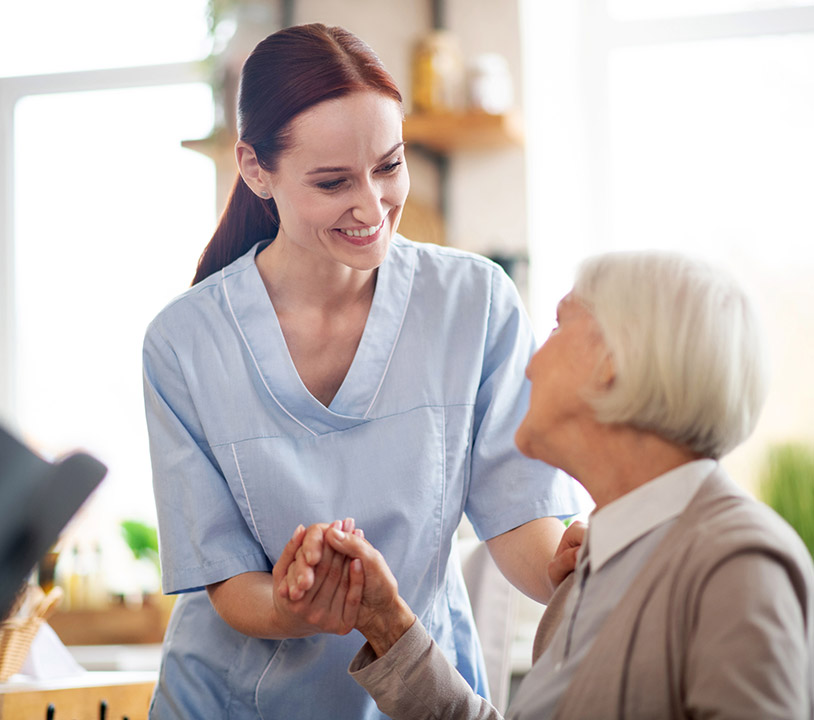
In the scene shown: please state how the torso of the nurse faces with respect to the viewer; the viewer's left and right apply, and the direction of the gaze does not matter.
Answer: facing the viewer and to the right of the viewer

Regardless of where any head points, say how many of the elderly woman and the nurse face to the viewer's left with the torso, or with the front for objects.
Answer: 1

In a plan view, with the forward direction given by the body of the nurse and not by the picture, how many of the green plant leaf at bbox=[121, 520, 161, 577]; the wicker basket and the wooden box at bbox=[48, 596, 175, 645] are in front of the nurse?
0

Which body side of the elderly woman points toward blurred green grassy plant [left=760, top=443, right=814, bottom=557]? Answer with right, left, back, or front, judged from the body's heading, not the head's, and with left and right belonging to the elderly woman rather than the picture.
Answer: right

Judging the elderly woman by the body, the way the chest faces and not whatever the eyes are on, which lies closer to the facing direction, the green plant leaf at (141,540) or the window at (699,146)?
the green plant leaf

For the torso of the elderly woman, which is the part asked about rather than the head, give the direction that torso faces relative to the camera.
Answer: to the viewer's left

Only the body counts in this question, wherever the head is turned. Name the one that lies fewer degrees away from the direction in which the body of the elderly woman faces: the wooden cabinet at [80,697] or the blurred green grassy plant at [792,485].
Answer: the wooden cabinet

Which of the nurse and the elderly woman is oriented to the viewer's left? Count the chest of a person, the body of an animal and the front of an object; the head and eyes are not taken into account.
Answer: the elderly woman

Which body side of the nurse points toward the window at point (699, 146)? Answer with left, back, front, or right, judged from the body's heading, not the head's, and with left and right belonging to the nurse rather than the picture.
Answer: left

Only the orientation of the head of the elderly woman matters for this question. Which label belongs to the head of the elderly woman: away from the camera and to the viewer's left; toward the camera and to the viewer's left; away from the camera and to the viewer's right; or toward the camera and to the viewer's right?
away from the camera and to the viewer's left

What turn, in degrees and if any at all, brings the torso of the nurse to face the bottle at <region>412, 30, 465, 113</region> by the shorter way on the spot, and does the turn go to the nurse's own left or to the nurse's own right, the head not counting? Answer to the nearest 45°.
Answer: approximately 135° to the nurse's own left

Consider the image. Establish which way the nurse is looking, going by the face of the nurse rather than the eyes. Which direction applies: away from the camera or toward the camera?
toward the camera
